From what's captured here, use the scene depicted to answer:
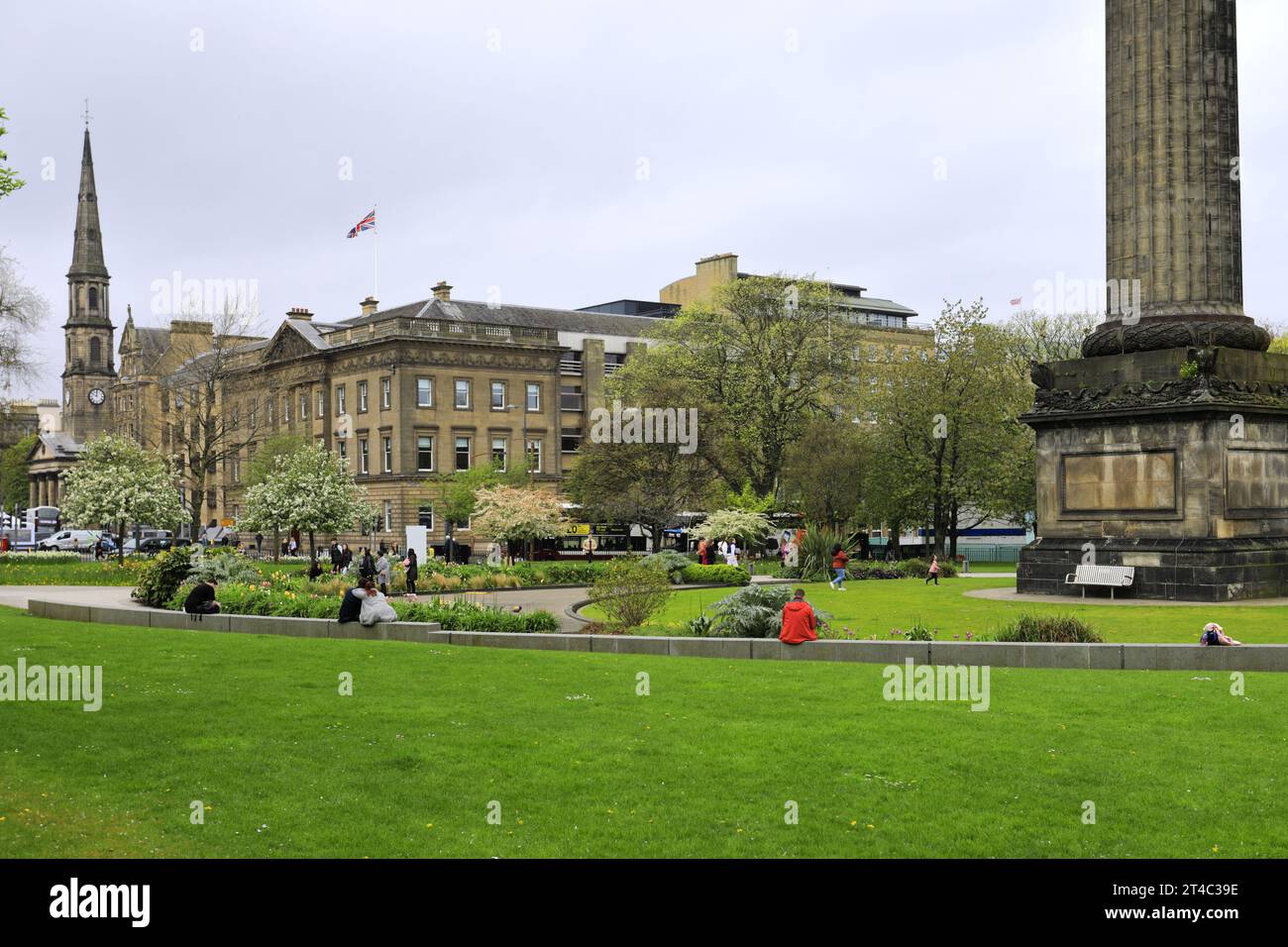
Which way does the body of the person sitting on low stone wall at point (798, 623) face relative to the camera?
away from the camera

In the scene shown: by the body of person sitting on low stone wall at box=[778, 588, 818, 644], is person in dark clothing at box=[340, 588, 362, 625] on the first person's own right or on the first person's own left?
on the first person's own left

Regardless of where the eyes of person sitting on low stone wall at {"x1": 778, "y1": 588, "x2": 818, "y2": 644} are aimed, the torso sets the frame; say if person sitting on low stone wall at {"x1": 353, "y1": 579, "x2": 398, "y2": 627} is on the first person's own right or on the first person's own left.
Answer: on the first person's own left

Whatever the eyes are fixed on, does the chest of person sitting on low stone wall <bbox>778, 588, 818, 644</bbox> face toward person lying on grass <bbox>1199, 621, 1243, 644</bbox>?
no

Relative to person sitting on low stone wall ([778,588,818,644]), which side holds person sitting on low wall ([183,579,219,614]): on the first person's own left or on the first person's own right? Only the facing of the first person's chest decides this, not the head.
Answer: on the first person's own left

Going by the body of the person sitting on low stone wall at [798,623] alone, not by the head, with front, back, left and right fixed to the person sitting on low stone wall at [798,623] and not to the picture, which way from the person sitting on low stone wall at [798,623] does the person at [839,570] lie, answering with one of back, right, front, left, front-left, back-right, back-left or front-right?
front

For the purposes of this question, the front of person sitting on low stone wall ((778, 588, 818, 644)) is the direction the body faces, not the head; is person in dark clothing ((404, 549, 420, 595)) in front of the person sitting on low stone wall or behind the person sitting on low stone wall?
in front

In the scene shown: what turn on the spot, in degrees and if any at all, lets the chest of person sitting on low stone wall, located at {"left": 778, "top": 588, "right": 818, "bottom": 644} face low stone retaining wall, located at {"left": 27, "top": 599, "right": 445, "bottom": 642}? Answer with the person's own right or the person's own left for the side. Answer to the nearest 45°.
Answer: approximately 45° to the person's own left

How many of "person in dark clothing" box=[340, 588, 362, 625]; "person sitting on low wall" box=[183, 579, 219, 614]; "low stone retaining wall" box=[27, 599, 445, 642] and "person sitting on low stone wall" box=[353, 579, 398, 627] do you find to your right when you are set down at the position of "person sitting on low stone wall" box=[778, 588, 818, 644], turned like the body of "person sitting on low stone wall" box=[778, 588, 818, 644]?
0

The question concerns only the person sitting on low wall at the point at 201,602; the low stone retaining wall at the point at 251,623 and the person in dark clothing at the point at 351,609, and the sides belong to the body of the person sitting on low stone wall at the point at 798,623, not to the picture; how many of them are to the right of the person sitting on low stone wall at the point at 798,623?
0

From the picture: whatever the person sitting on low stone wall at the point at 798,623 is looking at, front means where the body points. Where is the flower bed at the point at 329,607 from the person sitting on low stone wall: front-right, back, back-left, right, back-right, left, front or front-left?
front-left
